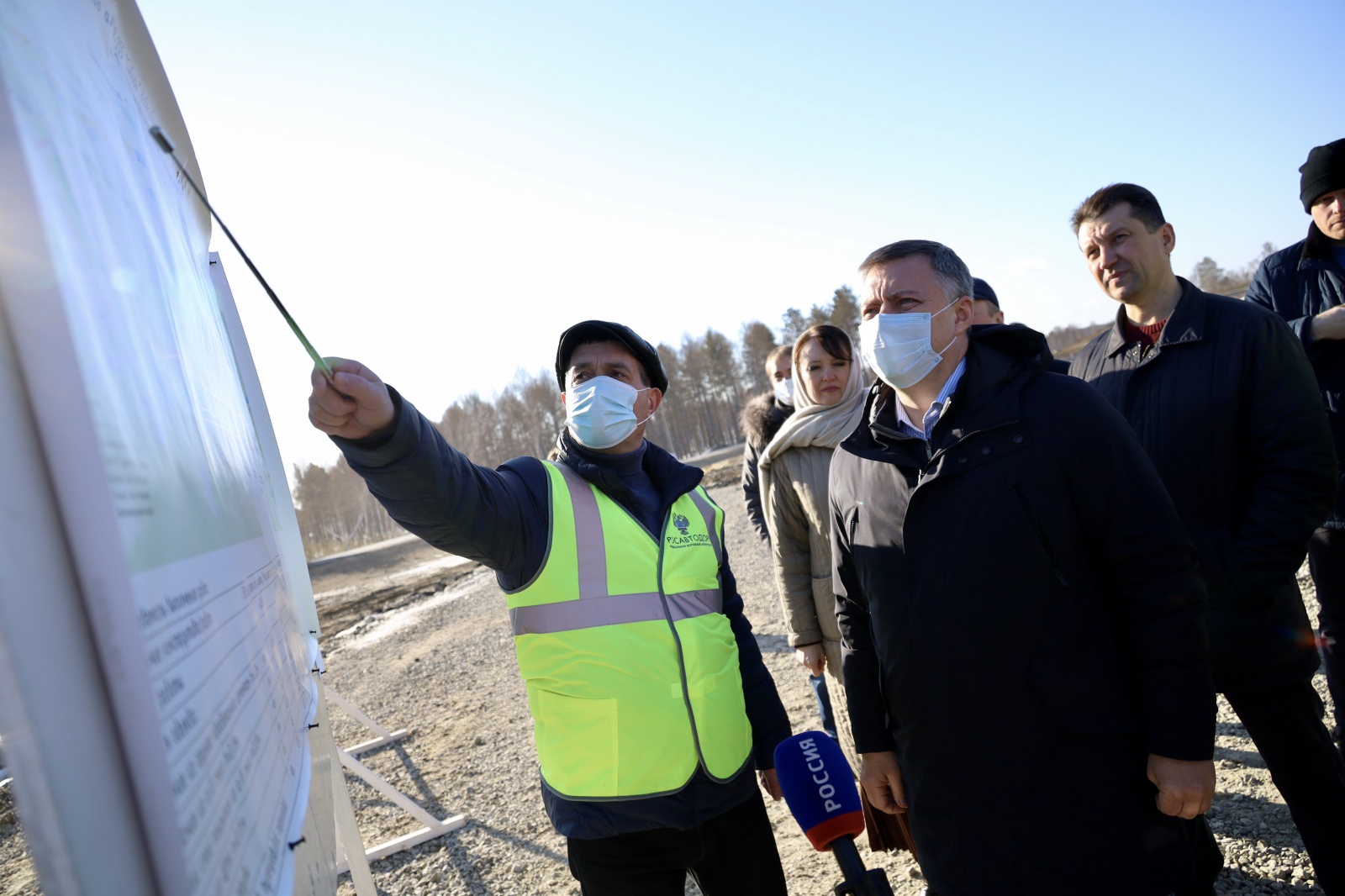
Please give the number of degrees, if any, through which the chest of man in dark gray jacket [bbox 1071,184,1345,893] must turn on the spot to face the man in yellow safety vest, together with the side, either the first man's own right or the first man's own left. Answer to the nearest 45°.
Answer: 0° — they already face them

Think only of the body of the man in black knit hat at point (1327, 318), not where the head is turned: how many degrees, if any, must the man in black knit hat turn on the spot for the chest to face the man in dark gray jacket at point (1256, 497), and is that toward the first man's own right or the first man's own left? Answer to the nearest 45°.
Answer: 0° — they already face them

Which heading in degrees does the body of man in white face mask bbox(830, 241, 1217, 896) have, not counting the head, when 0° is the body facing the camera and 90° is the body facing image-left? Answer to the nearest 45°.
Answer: approximately 45°

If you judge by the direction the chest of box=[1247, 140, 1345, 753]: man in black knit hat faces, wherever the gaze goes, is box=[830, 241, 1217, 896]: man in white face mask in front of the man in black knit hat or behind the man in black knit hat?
in front

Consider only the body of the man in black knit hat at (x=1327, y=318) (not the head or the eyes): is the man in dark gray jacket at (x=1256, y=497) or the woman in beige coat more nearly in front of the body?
the man in dark gray jacket

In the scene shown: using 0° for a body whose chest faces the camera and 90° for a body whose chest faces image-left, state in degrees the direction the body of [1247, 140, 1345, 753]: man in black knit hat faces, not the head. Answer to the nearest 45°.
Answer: approximately 0°

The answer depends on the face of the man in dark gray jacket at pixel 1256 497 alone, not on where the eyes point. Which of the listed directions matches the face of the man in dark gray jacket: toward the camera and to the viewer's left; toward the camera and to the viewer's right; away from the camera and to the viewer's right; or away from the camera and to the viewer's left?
toward the camera and to the viewer's left

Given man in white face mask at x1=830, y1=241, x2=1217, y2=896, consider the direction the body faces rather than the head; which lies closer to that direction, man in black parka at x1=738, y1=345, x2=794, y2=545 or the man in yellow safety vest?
the man in yellow safety vest

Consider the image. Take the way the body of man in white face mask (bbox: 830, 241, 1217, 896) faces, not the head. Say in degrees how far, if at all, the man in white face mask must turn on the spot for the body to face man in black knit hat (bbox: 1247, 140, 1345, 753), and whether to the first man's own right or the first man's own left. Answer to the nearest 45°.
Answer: approximately 180°

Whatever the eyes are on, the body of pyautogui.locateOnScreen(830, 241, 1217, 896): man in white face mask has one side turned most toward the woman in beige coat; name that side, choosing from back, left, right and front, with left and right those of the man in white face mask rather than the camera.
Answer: right

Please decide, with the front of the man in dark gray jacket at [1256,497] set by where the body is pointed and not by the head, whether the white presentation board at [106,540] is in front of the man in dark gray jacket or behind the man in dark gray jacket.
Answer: in front

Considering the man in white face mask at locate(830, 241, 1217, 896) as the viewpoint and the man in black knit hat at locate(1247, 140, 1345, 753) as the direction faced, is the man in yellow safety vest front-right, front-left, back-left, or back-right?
back-left

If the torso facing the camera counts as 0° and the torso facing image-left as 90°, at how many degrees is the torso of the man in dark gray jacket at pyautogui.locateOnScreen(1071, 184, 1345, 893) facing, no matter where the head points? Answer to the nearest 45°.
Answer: approximately 45°

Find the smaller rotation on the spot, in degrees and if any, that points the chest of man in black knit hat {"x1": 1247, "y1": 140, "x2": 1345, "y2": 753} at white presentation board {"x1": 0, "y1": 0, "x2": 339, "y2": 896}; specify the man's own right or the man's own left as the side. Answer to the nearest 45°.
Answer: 0° — they already face it
